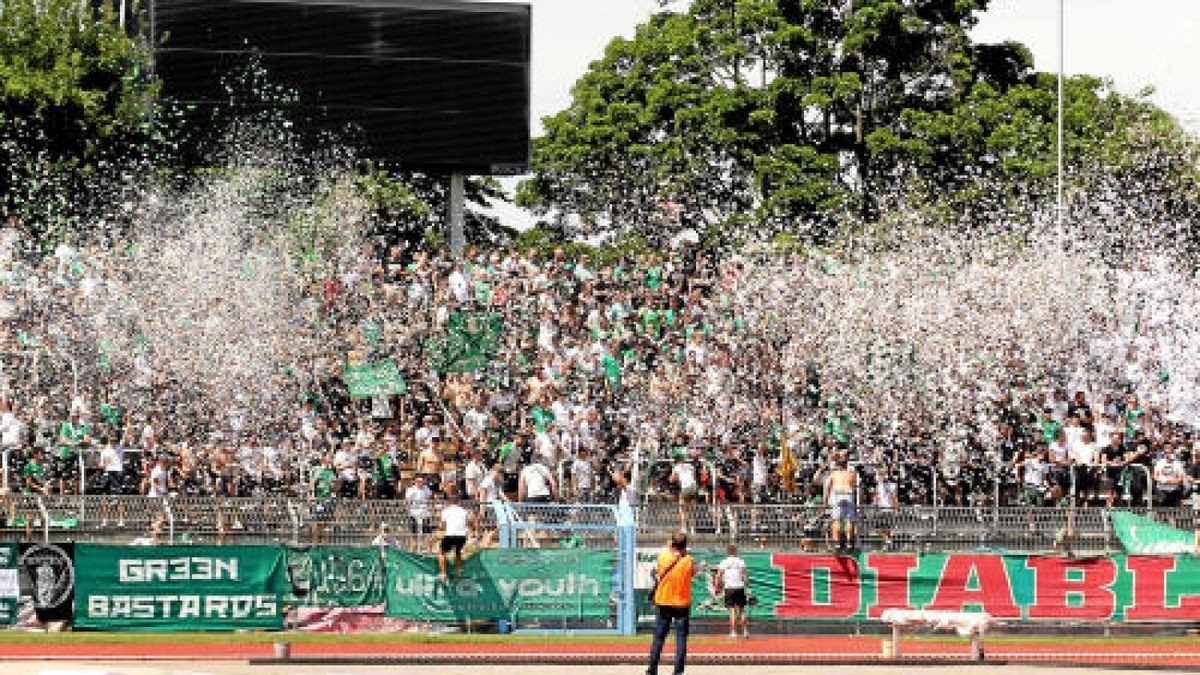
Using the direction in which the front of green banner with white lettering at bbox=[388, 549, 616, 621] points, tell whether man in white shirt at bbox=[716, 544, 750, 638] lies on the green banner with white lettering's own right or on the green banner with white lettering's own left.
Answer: on the green banner with white lettering's own left

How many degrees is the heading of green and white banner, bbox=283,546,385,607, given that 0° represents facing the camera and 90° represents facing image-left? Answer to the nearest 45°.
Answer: approximately 0°

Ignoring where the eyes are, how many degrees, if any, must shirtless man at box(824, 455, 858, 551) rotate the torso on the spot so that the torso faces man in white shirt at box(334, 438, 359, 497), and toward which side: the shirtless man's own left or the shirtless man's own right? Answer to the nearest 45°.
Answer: approximately 90° to the shirtless man's own left

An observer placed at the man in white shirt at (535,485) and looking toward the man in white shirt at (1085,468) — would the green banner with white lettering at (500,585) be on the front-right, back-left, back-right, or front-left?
back-right

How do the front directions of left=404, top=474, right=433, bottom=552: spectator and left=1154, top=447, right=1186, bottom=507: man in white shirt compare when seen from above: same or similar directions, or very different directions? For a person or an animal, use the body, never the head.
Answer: same or similar directions

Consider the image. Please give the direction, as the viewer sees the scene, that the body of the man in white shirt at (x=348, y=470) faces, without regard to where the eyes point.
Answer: toward the camera

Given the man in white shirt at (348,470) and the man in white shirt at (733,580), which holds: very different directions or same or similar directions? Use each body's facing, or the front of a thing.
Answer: very different directions

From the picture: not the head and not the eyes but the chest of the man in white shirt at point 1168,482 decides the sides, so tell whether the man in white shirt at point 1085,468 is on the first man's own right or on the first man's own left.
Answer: on the first man's own right

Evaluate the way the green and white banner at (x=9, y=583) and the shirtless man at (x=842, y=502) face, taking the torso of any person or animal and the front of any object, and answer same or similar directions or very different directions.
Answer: very different directions

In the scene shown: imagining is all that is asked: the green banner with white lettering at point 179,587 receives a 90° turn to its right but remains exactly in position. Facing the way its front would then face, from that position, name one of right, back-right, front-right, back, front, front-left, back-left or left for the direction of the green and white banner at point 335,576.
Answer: back

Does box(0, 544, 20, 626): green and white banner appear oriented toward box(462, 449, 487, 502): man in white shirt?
no

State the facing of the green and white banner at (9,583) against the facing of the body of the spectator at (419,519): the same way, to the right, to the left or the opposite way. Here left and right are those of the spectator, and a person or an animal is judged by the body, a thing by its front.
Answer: the same way

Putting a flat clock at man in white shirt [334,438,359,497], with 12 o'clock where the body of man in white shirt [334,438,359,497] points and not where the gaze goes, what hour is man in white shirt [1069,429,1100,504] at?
man in white shirt [1069,429,1100,504] is roughly at 9 o'clock from man in white shirt [334,438,359,497].

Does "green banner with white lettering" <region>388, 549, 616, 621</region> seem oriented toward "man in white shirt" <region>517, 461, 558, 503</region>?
no

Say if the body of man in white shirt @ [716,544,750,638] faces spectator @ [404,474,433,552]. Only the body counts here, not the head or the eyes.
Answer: no

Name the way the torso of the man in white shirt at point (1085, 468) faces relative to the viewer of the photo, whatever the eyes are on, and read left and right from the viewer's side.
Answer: facing the viewer

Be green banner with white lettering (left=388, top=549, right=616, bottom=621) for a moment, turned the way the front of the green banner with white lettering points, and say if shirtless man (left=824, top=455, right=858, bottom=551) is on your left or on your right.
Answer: on your left
